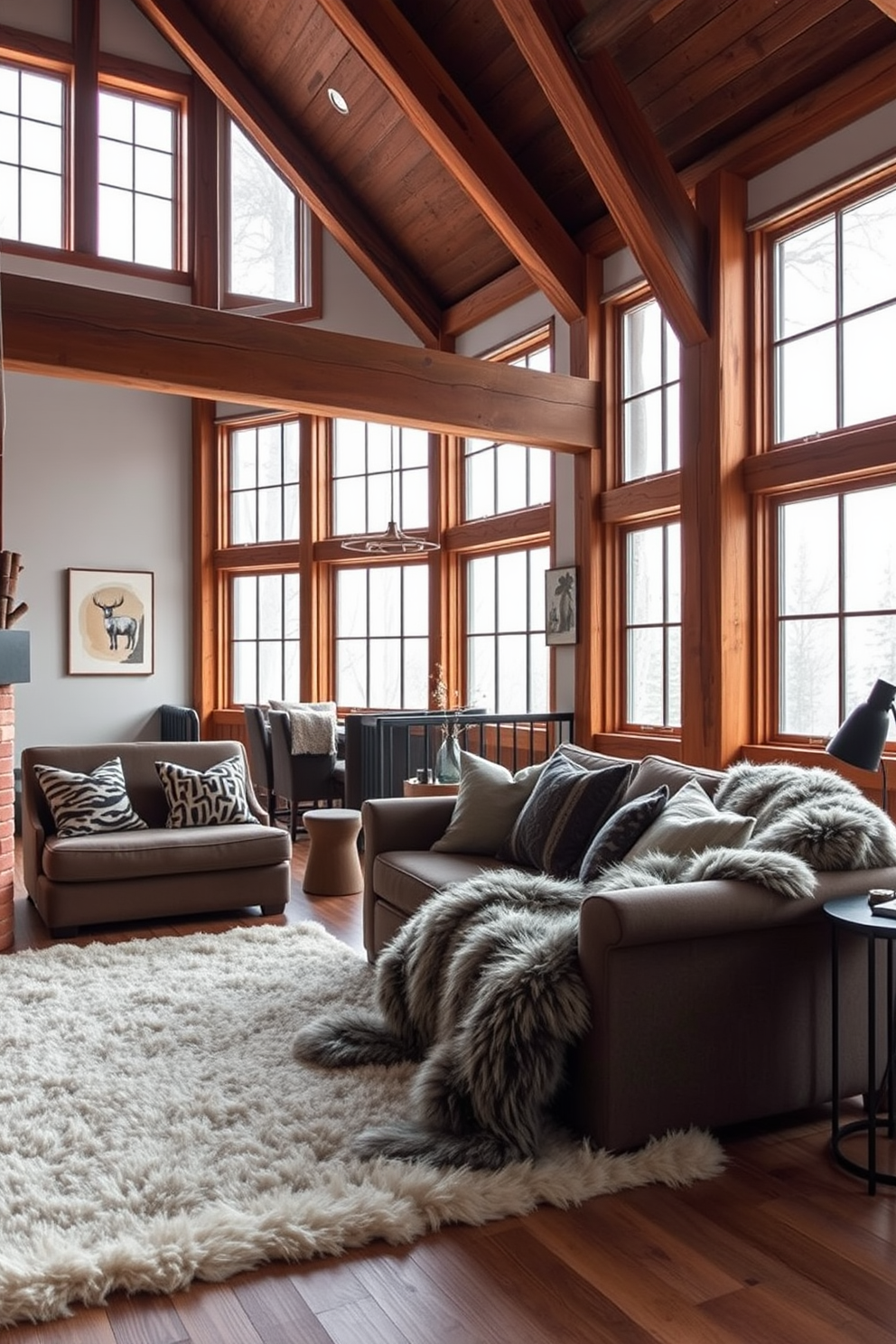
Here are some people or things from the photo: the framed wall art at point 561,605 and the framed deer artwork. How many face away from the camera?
0

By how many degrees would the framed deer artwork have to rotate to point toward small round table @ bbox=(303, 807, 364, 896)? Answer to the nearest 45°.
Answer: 0° — it already faces it

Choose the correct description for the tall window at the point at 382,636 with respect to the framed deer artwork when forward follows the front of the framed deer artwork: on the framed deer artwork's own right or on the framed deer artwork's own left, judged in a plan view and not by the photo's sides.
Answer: on the framed deer artwork's own left

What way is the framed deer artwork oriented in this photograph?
toward the camera

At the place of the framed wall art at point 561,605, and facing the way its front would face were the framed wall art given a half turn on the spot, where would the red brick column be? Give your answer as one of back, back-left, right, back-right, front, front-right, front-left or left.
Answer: back

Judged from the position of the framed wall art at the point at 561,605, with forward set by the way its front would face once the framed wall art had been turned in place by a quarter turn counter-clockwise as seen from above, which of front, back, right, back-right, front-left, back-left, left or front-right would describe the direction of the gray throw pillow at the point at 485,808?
front-right

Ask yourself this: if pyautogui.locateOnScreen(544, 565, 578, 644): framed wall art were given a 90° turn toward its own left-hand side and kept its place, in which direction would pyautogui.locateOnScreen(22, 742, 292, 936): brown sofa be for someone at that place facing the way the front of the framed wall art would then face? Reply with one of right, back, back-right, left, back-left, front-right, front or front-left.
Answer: right

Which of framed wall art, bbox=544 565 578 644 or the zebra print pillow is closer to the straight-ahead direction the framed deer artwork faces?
the zebra print pillow

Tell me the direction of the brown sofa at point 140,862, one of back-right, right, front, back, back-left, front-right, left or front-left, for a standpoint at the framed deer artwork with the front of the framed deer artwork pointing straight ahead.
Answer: front

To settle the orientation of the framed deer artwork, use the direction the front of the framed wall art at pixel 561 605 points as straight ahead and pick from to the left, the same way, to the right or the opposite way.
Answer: to the left

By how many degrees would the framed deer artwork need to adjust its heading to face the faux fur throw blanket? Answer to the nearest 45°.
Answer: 0° — it already faces it

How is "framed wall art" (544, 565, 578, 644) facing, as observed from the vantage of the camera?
facing the viewer and to the left of the viewer
